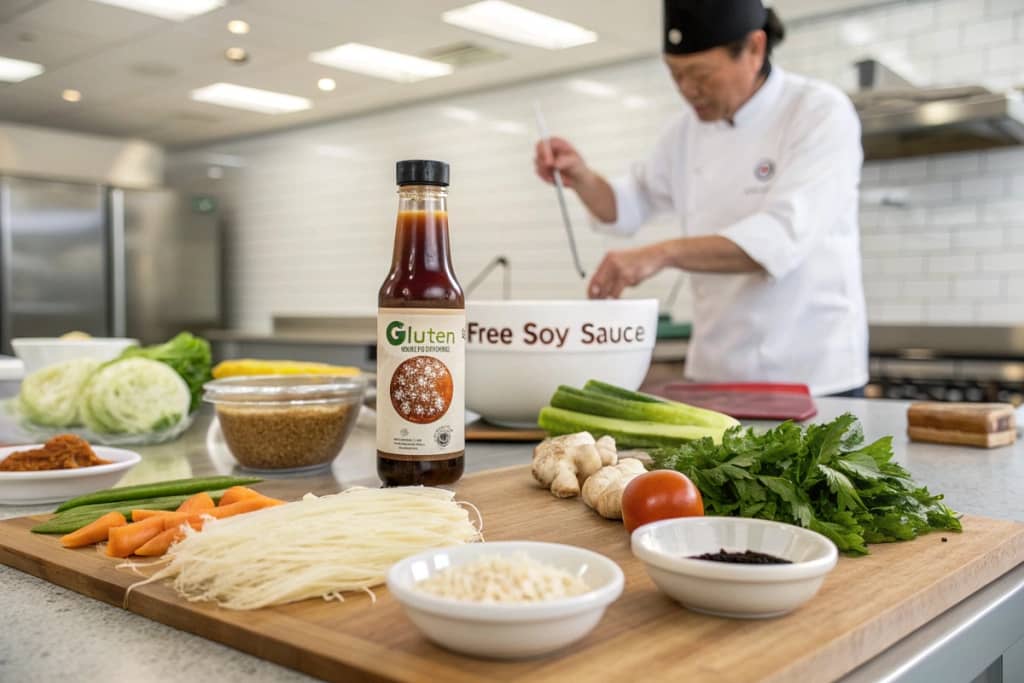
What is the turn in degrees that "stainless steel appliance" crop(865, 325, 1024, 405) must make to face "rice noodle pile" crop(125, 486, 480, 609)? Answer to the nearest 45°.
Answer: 0° — it already faces it

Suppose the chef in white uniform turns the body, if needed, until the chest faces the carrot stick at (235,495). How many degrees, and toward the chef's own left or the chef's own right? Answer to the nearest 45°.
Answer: approximately 45° to the chef's own left

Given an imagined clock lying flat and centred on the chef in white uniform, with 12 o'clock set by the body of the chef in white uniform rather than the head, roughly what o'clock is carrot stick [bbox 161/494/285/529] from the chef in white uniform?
The carrot stick is roughly at 11 o'clock from the chef in white uniform.

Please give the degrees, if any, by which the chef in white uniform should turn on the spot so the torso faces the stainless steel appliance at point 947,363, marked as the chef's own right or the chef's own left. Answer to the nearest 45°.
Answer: approximately 180°

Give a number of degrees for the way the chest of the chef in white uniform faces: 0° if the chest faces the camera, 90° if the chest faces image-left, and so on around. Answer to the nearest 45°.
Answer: approximately 45°

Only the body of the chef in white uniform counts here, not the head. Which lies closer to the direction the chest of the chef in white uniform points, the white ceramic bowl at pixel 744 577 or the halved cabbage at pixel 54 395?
the halved cabbage
